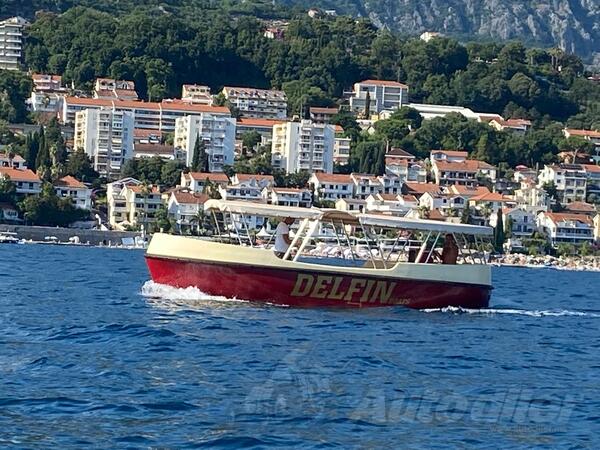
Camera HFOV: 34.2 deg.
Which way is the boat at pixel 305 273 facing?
to the viewer's left
